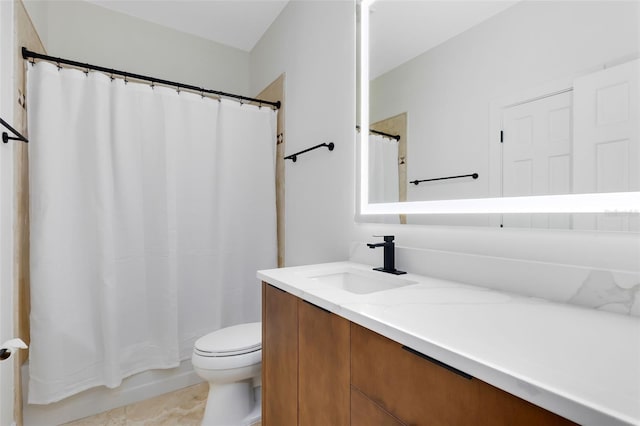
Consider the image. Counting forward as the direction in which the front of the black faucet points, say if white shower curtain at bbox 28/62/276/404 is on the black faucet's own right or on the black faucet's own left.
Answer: on the black faucet's own right

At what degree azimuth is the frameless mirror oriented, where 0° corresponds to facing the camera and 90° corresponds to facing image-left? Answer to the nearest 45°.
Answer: approximately 45°

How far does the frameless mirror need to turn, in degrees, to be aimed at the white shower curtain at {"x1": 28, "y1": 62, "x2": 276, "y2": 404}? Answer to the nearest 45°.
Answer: approximately 45° to its right

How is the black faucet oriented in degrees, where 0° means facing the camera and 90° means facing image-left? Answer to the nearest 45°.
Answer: approximately 45°

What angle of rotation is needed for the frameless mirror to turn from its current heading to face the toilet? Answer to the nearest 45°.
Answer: approximately 45° to its right
